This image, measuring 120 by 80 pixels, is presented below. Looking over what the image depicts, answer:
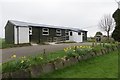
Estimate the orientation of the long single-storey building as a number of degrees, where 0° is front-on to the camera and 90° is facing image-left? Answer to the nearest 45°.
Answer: approximately 315°
